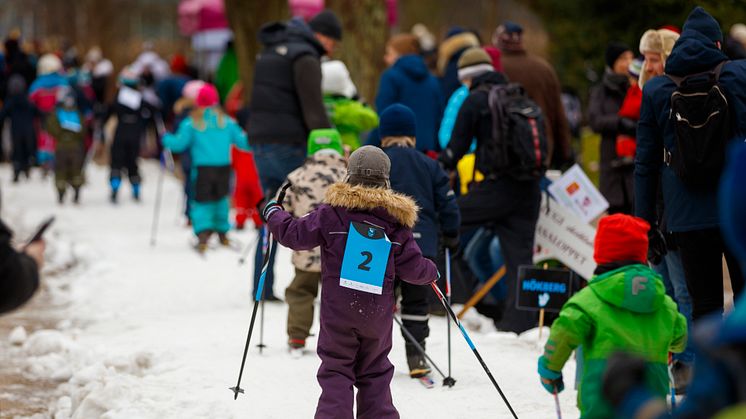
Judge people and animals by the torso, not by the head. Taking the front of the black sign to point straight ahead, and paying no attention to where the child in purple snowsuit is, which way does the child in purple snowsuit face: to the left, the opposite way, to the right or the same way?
the opposite way

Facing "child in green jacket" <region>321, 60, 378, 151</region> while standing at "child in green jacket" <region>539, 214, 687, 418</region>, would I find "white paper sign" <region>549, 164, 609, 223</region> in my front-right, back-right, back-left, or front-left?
front-right

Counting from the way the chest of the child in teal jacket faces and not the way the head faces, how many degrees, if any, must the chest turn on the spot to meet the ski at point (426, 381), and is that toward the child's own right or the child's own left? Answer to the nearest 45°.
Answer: approximately 180°

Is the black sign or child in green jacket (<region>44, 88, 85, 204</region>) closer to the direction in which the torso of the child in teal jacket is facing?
the child in green jacket

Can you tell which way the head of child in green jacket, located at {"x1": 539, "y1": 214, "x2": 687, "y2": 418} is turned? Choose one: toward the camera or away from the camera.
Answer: away from the camera

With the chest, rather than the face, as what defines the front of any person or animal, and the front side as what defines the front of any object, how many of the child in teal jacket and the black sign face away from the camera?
1

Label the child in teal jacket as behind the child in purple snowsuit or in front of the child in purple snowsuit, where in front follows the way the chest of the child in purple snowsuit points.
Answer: in front

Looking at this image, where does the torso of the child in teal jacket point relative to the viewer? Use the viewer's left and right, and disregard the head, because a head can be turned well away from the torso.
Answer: facing away from the viewer

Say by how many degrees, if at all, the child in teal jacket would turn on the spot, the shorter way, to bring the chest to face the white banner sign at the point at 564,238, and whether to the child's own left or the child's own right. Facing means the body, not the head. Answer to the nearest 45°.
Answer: approximately 135° to the child's own right

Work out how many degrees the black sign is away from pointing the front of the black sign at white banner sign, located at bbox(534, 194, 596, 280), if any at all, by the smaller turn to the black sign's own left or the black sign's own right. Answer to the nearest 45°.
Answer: approximately 180°

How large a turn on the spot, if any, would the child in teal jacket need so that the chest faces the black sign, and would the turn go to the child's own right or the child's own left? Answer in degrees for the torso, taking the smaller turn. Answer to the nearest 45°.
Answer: approximately 135° to the child's own right

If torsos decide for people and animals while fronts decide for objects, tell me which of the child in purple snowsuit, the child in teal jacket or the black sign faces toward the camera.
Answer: the black sign

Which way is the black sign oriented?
toward the camera

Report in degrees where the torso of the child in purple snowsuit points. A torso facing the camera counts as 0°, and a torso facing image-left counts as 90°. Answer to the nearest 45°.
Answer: approximately 180°

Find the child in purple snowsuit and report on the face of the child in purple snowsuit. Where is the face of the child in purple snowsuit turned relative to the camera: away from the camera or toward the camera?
away from the camera
